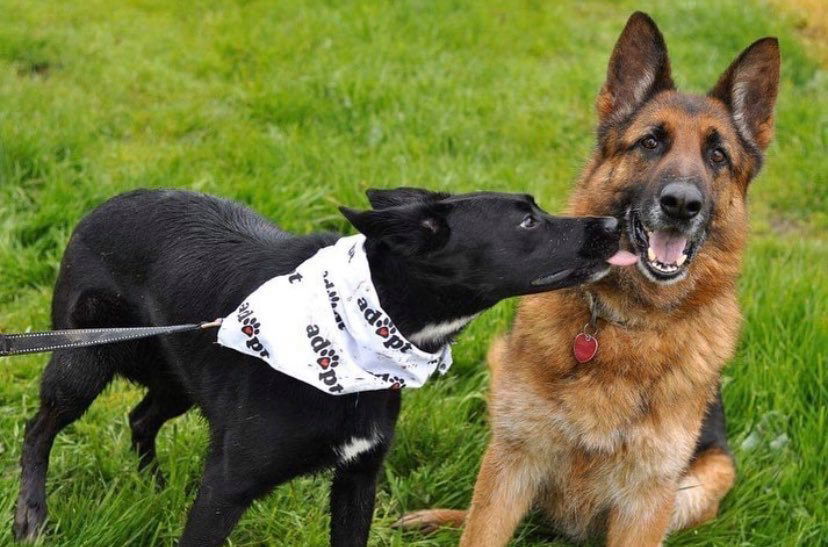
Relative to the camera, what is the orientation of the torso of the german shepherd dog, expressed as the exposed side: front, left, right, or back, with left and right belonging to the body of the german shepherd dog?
front

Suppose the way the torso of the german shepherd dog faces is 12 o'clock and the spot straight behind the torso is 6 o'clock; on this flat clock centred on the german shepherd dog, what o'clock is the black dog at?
The black dog is roughly at 2 o'clock from the german shepherd dog.

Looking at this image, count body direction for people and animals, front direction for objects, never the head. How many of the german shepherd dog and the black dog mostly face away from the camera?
0

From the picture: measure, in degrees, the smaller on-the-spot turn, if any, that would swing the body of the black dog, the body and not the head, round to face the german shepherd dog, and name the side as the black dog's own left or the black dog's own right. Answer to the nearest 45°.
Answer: approximately 45° to the black dog's own left

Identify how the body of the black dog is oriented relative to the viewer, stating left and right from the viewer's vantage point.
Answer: facing the viewer and to the right of the viewer
